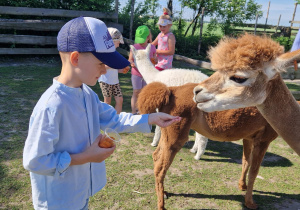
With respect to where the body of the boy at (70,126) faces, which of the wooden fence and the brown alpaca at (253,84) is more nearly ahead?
the brown alpaca

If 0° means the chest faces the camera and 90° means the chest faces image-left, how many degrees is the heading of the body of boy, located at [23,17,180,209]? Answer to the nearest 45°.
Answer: approximately 315°

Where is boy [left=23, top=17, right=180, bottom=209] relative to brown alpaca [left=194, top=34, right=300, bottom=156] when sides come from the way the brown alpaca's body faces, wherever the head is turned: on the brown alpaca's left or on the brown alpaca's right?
on the brown alpaca's left

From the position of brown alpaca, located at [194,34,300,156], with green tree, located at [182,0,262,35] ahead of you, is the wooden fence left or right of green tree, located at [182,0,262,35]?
left

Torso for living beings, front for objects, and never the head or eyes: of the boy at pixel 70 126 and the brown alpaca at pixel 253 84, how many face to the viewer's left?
1

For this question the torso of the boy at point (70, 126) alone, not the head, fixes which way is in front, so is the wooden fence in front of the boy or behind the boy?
behind

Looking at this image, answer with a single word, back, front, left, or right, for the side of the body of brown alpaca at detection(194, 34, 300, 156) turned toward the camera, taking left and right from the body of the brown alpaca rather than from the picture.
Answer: left

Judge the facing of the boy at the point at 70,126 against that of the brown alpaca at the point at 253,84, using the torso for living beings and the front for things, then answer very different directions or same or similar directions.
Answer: very different directions
